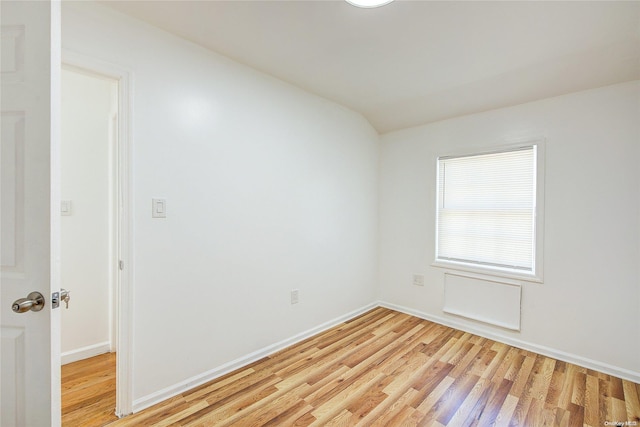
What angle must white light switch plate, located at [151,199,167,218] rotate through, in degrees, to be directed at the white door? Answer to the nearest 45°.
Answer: approximately 45° to its right

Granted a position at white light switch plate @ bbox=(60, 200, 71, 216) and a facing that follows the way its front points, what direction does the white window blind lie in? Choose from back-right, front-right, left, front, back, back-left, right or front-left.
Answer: front-left

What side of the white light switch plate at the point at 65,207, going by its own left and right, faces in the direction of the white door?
front

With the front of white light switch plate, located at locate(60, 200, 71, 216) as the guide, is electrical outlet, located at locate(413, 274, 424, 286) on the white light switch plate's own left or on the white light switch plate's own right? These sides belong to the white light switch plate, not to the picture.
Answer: on the white light switch plate's own left

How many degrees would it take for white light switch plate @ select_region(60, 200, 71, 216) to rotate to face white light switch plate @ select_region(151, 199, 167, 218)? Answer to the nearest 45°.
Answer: approximately 45° to its left

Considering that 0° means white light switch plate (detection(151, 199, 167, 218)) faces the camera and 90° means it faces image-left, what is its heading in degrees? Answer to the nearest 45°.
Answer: approximately 0°

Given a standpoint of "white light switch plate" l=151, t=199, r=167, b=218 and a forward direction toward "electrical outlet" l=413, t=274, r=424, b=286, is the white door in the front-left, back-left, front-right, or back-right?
back-right

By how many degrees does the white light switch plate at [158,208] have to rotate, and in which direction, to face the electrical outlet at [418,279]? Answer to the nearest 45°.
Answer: approximately 90° to its left
